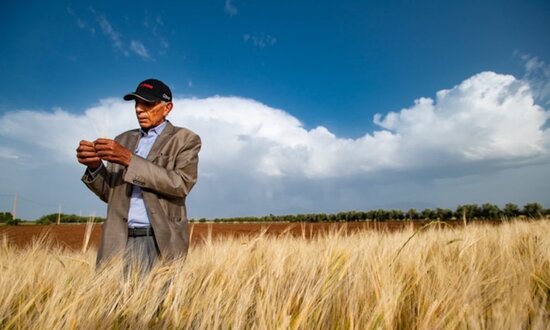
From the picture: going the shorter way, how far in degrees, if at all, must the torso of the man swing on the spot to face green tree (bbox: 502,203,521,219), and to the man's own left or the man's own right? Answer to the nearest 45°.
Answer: approximately 180°

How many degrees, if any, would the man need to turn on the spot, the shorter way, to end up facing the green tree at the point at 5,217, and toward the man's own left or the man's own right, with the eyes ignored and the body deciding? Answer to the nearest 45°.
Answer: approximately 135° to the man's own right

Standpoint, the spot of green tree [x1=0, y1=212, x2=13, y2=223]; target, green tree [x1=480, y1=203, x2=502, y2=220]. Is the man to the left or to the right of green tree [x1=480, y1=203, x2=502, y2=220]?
right

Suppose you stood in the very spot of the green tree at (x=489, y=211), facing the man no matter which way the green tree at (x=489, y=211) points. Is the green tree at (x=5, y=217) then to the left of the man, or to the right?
right

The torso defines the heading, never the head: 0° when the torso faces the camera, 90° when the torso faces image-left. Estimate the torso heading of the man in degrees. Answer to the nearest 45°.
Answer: approximately 45°

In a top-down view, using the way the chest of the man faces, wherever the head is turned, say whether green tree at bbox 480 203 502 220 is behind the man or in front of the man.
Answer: behind
